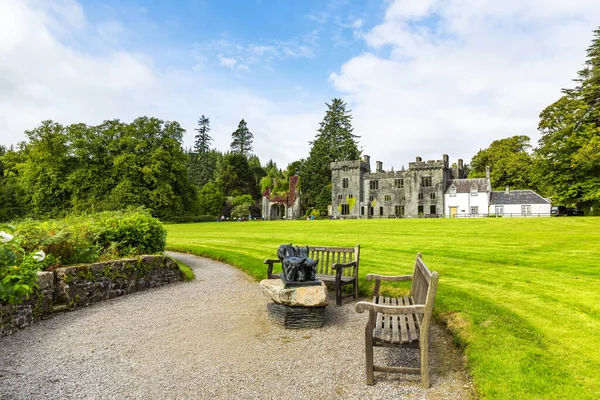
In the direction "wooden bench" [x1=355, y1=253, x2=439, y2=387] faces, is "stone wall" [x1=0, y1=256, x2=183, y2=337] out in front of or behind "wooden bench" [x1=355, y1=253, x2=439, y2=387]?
in front

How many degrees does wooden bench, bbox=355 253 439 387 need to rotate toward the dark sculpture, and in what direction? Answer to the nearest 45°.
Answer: approximately 45° to its right

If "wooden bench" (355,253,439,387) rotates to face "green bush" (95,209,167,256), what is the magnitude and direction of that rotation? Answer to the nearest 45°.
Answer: approximately 45° to its right

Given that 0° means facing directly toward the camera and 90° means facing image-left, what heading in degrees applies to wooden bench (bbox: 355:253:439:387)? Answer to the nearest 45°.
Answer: approximately 90°

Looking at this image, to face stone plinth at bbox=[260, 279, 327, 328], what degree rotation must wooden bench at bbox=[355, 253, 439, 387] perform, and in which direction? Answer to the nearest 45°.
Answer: approximately 45° to its right

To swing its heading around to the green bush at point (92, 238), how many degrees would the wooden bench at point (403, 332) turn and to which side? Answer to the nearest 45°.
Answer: approximately 45° to its right
